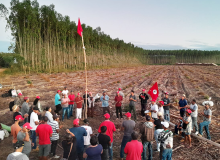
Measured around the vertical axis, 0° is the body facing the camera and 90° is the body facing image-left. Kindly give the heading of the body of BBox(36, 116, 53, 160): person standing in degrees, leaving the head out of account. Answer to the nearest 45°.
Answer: approximately 180°

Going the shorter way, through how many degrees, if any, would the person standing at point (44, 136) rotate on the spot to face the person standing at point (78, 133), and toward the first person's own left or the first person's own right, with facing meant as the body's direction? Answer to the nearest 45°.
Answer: approximately 135° to the first person's own right

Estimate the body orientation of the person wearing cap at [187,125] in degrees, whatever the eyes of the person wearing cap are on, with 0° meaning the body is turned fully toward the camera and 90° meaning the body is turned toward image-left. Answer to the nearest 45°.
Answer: approximately 90°

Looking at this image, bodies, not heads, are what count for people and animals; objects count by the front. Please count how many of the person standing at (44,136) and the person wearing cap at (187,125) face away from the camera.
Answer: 1

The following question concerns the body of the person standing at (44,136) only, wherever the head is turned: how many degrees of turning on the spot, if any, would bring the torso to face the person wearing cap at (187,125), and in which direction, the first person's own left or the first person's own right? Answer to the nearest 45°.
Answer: approximately 90° to the first person's own right

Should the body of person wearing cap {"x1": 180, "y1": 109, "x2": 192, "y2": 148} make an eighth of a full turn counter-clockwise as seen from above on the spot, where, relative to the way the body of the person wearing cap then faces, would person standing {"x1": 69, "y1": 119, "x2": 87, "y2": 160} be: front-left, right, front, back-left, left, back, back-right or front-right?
front

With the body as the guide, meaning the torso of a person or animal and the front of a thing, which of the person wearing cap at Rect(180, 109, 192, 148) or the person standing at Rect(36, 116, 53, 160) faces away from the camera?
the person standing
